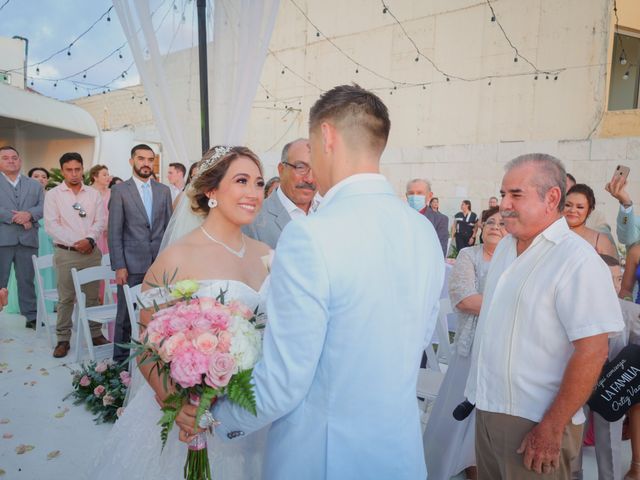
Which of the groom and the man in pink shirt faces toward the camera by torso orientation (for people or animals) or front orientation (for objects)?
the man in pink shirt

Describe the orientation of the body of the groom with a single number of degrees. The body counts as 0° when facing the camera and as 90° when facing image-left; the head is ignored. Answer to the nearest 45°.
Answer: approximately 135°

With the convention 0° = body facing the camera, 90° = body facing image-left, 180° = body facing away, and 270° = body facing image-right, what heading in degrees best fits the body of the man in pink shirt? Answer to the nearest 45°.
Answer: approximately 0°

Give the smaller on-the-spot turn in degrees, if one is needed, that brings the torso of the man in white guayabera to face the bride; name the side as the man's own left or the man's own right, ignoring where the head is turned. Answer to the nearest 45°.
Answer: approximately 45° to the man's own right

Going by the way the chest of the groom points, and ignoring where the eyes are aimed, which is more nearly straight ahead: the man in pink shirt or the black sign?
the man in pink shirt

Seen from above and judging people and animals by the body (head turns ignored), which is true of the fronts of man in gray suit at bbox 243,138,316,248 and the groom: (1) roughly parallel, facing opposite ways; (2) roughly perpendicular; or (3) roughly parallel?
roughly parallel, facing opposite ways

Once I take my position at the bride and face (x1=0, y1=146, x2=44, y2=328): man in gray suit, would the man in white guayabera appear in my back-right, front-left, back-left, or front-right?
back-right

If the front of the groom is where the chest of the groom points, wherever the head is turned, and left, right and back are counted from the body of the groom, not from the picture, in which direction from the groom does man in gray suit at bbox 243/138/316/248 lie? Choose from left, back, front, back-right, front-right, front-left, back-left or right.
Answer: front-right

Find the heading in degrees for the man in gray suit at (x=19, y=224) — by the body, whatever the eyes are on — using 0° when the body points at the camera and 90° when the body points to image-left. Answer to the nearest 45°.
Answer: approximately 0°

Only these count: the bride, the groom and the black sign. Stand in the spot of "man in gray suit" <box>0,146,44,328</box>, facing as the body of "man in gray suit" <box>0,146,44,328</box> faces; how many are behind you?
0

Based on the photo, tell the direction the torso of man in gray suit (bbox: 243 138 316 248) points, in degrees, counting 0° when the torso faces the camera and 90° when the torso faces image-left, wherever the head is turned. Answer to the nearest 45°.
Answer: approximately 315°

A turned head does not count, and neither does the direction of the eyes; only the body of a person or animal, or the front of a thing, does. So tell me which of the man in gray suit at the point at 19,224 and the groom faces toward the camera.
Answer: the man in gray suit

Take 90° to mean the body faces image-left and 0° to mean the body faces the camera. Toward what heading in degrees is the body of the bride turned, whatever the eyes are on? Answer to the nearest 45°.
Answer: approximately 315°

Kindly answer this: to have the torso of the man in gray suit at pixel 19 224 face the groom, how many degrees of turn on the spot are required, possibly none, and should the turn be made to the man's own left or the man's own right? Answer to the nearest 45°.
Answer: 0° — they already face them

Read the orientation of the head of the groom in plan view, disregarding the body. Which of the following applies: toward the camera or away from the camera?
away from the camera

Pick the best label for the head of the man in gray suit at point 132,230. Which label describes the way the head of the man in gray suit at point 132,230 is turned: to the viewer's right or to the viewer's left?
to the viewer's right

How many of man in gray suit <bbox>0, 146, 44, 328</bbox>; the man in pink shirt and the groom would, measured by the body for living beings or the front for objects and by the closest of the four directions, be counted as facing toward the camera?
2

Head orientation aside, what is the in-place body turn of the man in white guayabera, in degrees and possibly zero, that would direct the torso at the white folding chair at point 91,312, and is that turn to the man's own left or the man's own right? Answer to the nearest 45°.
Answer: approximately 45° to the man's own right

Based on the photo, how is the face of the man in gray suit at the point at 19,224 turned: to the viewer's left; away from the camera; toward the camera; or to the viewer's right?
toward the camera

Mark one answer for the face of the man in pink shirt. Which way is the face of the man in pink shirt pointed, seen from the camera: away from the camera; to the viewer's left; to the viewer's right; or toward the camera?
toward the camera
